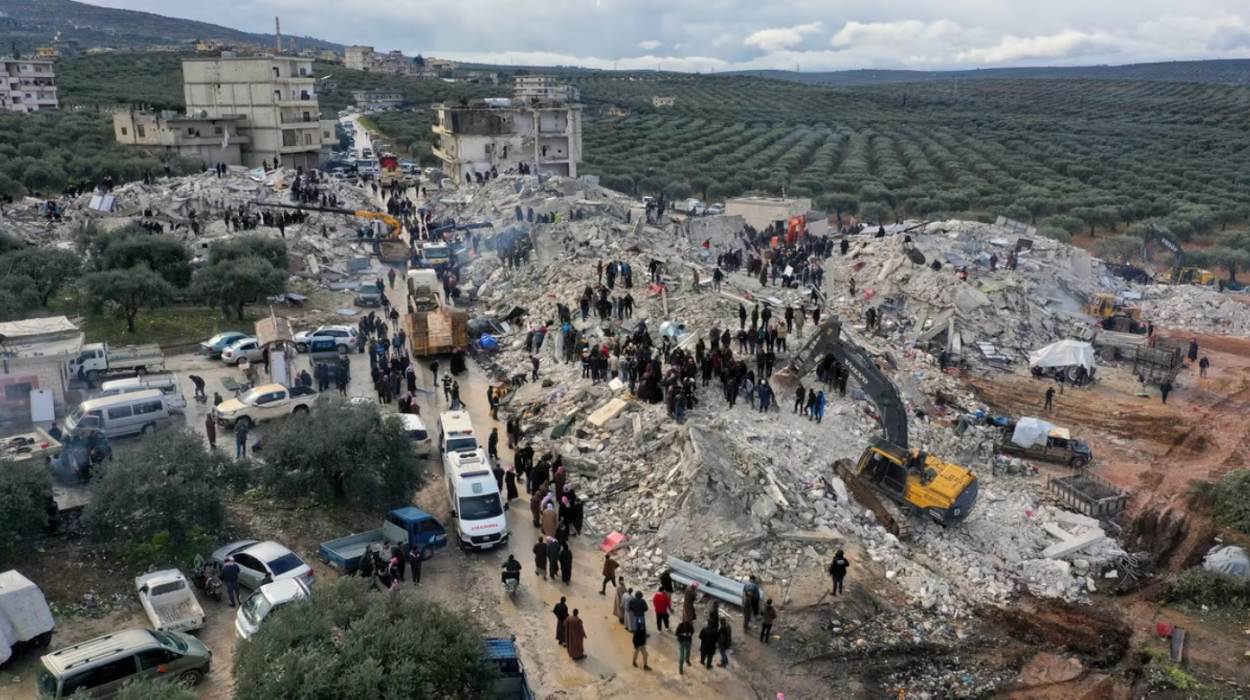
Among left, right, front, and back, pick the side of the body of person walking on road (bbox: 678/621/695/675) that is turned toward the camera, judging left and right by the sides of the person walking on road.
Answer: back

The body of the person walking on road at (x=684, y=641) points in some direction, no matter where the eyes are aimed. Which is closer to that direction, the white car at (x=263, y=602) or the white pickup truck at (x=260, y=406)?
the white pickup truck

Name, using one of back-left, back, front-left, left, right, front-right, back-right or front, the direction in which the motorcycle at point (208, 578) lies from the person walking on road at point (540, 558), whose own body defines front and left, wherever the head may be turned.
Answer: left

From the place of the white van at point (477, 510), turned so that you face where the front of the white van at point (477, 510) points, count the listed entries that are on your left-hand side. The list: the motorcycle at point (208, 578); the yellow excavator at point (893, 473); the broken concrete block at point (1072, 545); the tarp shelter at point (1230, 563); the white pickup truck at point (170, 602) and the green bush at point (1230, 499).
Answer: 4

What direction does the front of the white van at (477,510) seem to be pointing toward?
toward the camera

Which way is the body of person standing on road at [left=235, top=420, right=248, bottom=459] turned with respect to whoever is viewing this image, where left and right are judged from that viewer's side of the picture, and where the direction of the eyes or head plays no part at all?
facing away from the viewer

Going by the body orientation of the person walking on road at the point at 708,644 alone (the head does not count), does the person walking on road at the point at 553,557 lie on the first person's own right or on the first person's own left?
on the first person's own left

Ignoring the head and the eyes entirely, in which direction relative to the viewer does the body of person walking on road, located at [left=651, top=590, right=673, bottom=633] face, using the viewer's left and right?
facing away from the viewer

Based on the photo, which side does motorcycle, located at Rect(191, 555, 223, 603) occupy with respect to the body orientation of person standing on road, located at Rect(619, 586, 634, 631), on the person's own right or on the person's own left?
on the person's own left

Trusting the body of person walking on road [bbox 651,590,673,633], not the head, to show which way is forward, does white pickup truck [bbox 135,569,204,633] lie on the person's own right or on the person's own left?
on the person's own left

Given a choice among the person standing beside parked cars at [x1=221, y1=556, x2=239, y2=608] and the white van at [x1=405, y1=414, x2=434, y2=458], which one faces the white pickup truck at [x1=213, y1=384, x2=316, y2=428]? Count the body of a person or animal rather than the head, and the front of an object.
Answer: the person standing beside parked cars

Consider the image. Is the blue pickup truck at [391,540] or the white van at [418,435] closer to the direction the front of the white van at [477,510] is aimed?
the blue pickup truck

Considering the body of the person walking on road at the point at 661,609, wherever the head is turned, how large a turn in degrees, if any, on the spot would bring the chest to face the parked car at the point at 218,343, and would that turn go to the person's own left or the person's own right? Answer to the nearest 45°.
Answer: approximately 45° to the person's own left

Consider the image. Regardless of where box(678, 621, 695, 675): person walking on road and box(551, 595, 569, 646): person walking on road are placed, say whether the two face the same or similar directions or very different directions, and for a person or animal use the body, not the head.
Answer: same or similar directions

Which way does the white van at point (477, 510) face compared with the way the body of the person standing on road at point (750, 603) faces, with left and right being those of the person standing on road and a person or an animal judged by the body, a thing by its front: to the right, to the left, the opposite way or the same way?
the opposite way
